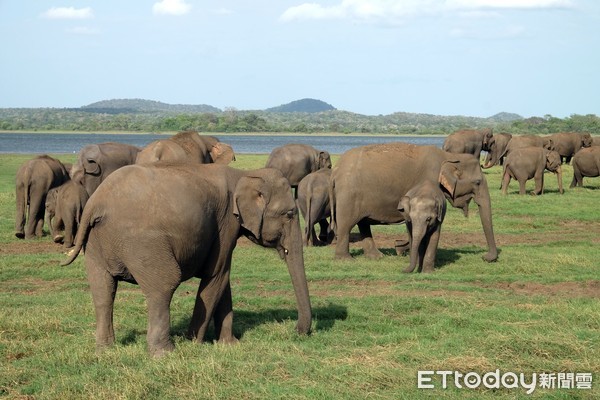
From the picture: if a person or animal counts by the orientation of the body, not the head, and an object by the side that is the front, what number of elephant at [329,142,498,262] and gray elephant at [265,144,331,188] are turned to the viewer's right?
2

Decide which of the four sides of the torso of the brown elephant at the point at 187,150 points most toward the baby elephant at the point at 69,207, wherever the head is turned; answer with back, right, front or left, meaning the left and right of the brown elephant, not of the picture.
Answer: back

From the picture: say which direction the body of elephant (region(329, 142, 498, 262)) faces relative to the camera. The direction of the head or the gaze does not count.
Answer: to the viewer's right

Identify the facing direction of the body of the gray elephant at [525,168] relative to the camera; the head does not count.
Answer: to the viewer's right

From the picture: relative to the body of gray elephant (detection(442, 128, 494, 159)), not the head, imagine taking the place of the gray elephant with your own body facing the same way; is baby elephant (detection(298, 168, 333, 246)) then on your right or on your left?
on your right

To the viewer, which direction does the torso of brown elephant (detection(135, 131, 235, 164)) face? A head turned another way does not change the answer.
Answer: to the viewer's right

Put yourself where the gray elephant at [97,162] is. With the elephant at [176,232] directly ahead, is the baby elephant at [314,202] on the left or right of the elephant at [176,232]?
left

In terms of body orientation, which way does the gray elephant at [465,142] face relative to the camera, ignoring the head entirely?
to the viewer's right

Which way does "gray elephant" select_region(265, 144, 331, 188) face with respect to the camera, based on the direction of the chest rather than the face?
to the viewer's right

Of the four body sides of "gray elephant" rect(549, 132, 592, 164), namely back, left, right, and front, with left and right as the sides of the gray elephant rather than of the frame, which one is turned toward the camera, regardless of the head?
right
